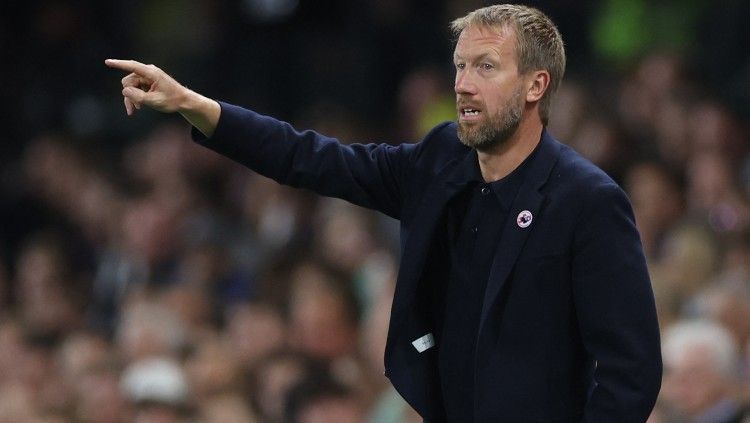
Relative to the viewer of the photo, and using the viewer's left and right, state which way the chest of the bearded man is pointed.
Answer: facing the viewer and to the left of the viewer

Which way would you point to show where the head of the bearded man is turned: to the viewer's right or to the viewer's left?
to the viewer's left

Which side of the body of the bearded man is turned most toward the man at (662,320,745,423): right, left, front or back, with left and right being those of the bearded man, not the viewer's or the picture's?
back
